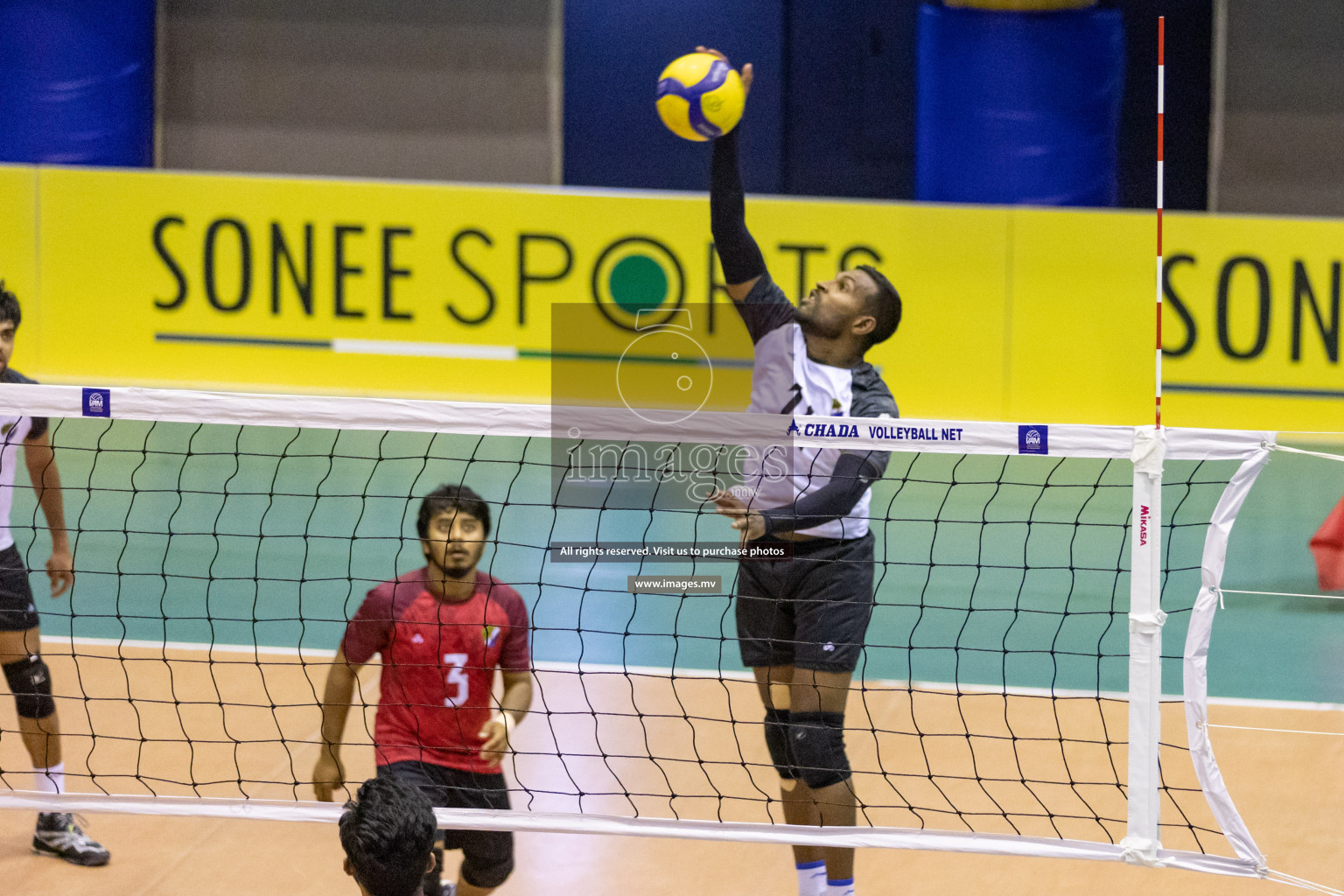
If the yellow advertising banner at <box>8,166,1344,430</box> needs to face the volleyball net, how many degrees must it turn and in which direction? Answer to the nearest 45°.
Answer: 0° — it already faces it

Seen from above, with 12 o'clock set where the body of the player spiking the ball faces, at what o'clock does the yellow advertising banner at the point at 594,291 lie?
The yellow advertising banner is roughly at 4 o'clock from the player spiking the ball.

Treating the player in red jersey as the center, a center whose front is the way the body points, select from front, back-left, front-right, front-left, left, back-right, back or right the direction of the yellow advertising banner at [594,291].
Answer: back

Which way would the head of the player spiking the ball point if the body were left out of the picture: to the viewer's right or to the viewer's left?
to the viewer's left

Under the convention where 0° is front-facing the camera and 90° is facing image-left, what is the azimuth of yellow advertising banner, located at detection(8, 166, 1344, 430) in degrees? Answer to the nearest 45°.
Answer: approximately 0°

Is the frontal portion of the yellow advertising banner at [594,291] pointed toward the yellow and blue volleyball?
yes

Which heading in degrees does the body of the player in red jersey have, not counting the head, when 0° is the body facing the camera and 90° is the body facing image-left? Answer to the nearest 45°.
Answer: approximately 0°

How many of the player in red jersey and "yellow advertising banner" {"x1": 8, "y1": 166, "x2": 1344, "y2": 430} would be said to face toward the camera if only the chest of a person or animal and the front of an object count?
2
